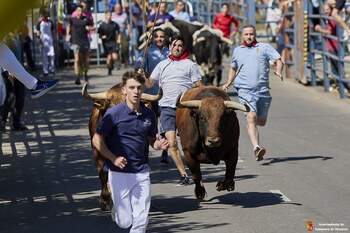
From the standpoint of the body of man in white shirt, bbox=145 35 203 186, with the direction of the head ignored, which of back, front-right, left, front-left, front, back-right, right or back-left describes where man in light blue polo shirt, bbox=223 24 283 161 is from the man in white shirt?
back-left

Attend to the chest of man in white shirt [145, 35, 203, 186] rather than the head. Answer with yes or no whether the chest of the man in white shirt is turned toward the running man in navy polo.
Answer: yes

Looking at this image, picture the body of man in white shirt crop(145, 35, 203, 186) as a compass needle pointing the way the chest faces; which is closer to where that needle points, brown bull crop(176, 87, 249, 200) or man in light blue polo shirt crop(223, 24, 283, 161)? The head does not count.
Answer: the brown bull

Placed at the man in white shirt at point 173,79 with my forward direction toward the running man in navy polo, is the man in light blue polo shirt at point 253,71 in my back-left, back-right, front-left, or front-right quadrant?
back-left

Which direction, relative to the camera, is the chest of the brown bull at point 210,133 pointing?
toward the camera

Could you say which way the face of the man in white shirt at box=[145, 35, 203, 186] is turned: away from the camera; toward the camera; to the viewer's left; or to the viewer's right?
toward the camera

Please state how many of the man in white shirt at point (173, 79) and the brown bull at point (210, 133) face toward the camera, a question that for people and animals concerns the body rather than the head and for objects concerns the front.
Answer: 2

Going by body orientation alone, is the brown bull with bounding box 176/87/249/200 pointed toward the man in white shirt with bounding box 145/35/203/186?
no

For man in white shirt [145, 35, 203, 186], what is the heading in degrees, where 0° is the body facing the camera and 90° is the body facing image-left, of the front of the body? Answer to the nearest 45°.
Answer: approximately 0°

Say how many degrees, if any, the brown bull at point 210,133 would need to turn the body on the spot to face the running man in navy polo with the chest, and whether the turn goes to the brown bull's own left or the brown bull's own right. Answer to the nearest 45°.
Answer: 0° — it already faces them

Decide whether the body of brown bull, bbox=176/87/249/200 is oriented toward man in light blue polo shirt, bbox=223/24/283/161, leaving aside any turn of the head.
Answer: no

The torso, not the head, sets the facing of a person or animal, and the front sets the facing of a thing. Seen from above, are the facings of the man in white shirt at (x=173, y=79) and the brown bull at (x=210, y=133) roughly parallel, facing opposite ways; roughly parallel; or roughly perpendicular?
roughly parallel
